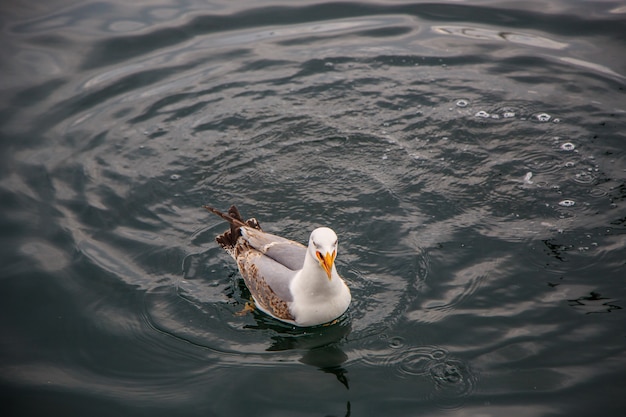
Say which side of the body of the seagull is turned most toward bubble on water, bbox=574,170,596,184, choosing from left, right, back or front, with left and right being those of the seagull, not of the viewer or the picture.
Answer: left

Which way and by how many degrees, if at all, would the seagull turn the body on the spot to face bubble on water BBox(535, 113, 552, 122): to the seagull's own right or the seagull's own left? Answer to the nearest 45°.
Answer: approximately 90° to the seagull's own left

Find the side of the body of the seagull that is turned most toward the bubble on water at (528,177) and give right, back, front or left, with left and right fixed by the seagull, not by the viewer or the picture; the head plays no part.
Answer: left

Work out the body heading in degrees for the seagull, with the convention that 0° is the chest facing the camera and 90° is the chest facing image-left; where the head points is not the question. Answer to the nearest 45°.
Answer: approximately 315°
